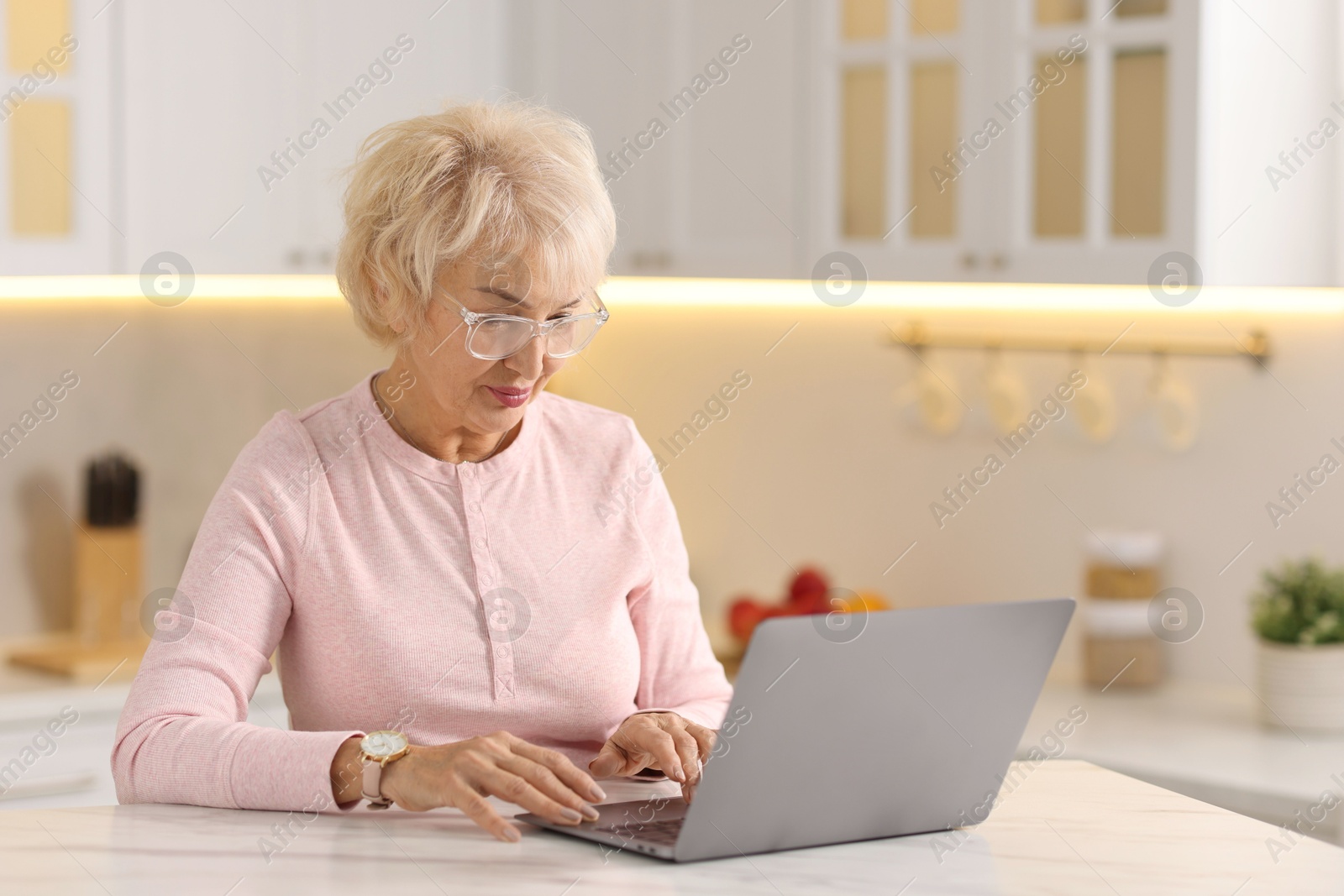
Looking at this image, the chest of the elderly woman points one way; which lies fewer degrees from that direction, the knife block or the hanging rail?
the hanging rail

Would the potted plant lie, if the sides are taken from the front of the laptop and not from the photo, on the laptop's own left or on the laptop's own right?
on the laptop's own right

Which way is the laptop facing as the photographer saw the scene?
facing away from the viewer and to the left of the viewer

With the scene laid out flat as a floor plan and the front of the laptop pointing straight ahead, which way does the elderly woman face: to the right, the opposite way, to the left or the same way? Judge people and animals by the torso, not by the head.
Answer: the opposite way

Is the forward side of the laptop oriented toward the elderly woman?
yes

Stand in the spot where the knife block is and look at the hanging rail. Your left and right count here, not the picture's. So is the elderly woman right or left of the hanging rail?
right

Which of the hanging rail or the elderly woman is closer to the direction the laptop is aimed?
the elderly woman

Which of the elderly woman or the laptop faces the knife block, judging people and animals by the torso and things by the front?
the laptop

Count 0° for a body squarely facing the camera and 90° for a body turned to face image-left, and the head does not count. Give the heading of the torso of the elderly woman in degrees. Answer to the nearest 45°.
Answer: approximately 315°

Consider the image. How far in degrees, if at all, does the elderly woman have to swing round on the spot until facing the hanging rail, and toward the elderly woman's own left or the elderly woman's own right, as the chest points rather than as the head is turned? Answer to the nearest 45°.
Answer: approximately 90° to the elderly woman's own left
